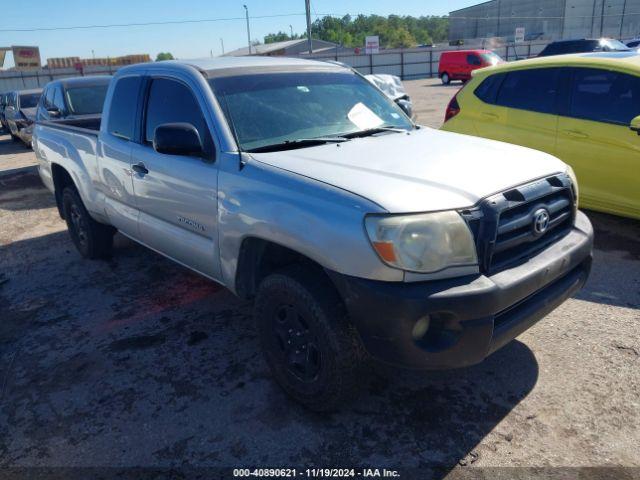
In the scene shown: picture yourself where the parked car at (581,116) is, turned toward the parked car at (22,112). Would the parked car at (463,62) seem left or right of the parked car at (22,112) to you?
right

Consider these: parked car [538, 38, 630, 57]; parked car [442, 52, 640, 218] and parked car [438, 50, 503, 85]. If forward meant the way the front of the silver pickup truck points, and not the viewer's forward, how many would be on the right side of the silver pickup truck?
0

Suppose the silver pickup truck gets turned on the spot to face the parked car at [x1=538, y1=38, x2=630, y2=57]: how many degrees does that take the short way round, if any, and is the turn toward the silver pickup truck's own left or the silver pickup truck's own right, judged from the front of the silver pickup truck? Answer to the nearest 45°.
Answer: approximately 90° to the silver pickup truck's own left

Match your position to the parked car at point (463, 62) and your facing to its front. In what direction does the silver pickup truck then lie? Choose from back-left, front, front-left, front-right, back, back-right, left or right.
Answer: right

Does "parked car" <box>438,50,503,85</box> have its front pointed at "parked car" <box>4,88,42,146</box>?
no

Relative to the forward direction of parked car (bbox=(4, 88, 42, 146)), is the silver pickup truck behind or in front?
in front

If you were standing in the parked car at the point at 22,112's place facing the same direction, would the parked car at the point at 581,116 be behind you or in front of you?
in front

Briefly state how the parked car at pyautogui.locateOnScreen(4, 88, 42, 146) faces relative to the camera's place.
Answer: facing the viewer and to the right of the viewer

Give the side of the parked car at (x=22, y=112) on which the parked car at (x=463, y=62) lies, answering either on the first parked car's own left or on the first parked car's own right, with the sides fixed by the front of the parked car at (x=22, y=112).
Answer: on the first parked car's own left

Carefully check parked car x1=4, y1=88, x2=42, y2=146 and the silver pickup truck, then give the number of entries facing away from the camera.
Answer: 0

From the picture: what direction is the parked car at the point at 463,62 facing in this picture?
to the viewer's right

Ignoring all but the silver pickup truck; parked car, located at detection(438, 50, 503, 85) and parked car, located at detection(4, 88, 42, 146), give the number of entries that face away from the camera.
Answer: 0
